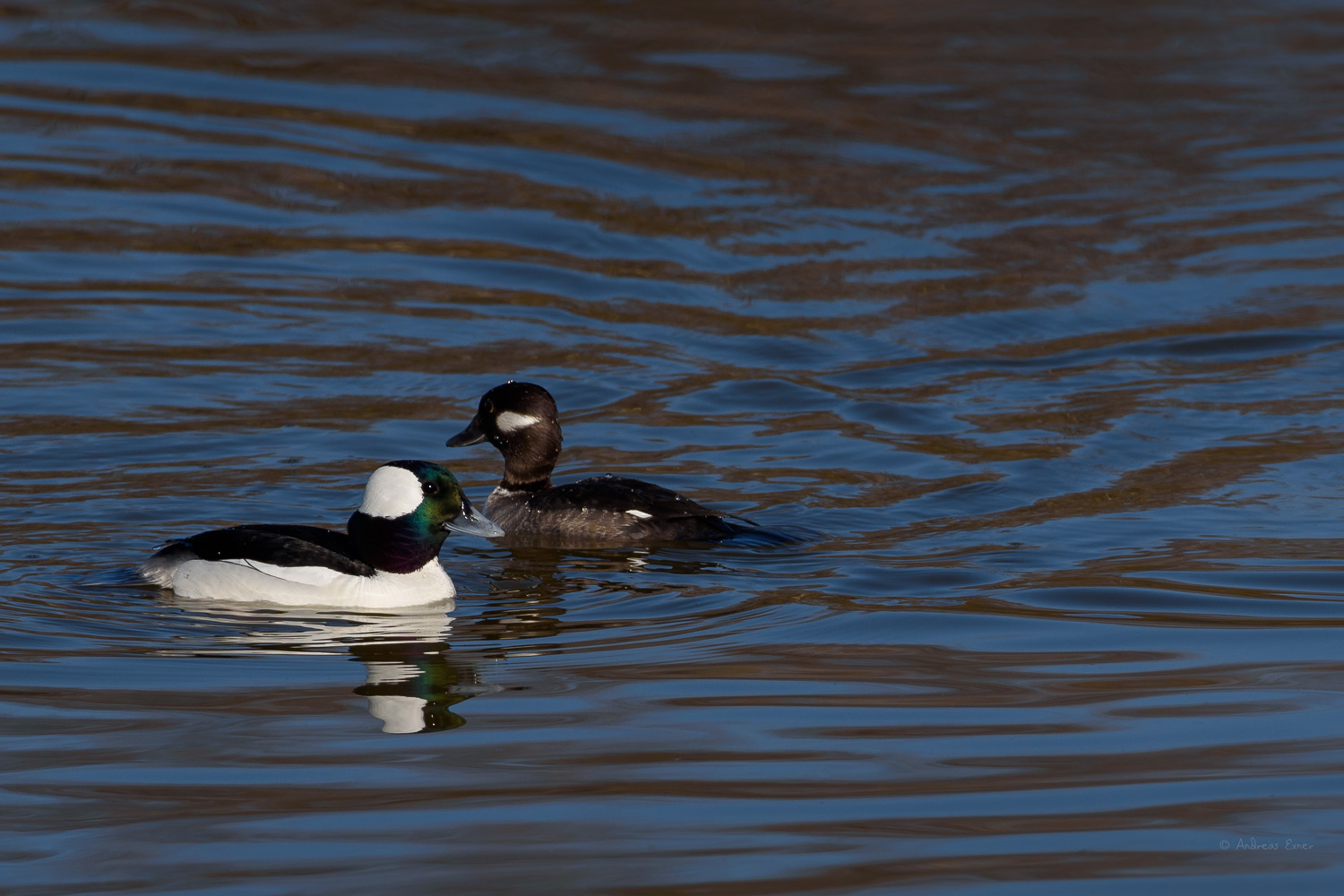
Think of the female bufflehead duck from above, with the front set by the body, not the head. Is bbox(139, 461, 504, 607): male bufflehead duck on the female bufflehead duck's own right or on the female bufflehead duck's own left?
on the female bufflehead duck's own left

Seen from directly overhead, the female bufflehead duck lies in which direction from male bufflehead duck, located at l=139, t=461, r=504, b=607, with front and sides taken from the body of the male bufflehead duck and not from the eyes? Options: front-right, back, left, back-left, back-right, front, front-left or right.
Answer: front-left

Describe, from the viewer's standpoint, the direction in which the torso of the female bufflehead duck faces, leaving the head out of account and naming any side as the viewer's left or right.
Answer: facing to the left of the viewer

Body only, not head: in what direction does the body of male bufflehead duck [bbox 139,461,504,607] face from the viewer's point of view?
to the viewer's right

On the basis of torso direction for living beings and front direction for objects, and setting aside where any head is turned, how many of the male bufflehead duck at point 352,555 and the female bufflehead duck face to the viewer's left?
1

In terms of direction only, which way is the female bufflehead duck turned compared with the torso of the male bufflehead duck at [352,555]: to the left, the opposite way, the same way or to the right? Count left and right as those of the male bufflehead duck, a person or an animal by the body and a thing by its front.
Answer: the opposite way

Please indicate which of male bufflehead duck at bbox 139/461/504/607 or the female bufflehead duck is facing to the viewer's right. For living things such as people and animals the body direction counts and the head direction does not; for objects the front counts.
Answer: the male bufflehead duck
